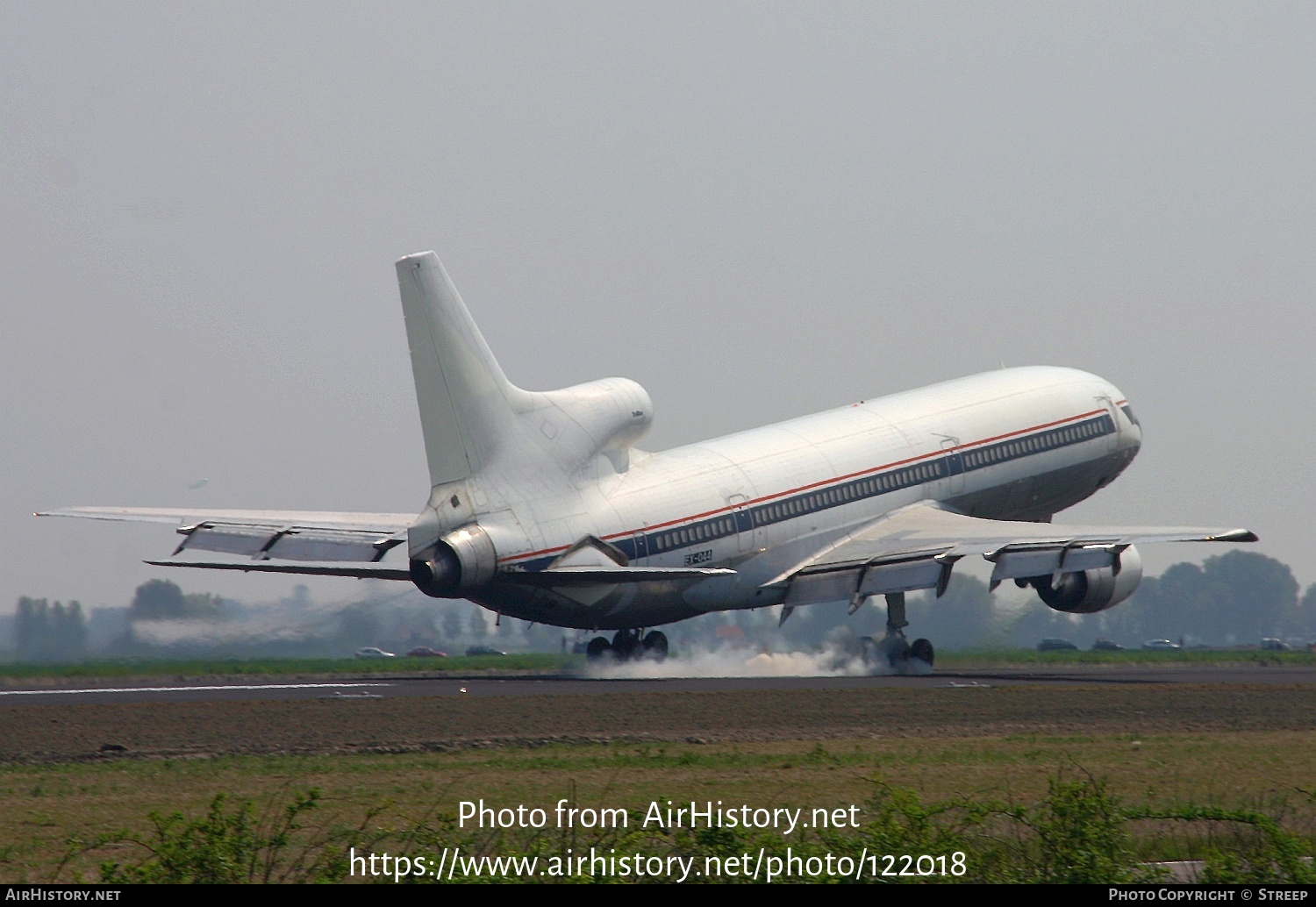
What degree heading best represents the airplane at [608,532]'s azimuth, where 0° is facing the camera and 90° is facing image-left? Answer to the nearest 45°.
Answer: approximately 225°
